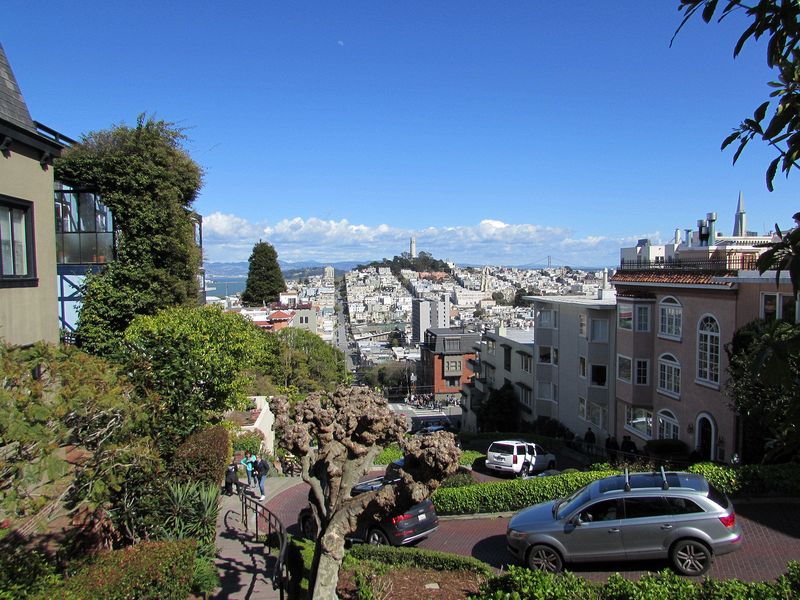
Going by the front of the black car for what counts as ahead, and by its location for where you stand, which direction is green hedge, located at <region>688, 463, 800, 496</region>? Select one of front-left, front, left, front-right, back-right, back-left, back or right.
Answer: back-right

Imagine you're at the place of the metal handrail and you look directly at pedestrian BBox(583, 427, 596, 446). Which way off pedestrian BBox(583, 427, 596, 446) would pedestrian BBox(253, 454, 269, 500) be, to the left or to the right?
left

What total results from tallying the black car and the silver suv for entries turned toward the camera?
0

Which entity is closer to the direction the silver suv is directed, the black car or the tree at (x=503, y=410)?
the black car

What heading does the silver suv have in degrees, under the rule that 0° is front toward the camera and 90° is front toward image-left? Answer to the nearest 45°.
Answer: approximately 90°

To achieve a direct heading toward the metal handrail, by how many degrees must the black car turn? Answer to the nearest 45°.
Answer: approximately 90° to its left

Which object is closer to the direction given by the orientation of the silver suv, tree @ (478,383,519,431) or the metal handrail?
the metal handrail

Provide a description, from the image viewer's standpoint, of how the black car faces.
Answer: facing away from the viewer and to the left of the viewer

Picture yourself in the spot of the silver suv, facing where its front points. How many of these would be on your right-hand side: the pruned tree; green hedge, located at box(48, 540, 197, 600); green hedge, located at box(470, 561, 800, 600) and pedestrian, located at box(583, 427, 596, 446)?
1

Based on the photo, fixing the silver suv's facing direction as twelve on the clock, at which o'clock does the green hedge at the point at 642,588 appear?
The green hedge is roughly at 9 o'clock from the silver suv.

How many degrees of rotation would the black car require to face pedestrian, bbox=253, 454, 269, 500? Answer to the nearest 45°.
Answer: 0° — it already faces them

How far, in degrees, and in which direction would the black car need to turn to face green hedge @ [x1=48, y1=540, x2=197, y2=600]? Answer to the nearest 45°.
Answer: approximately 90° to its left

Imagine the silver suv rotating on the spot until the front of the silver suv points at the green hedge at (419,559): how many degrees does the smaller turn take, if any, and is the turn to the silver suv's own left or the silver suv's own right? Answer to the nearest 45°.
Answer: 0° — it already faces it
